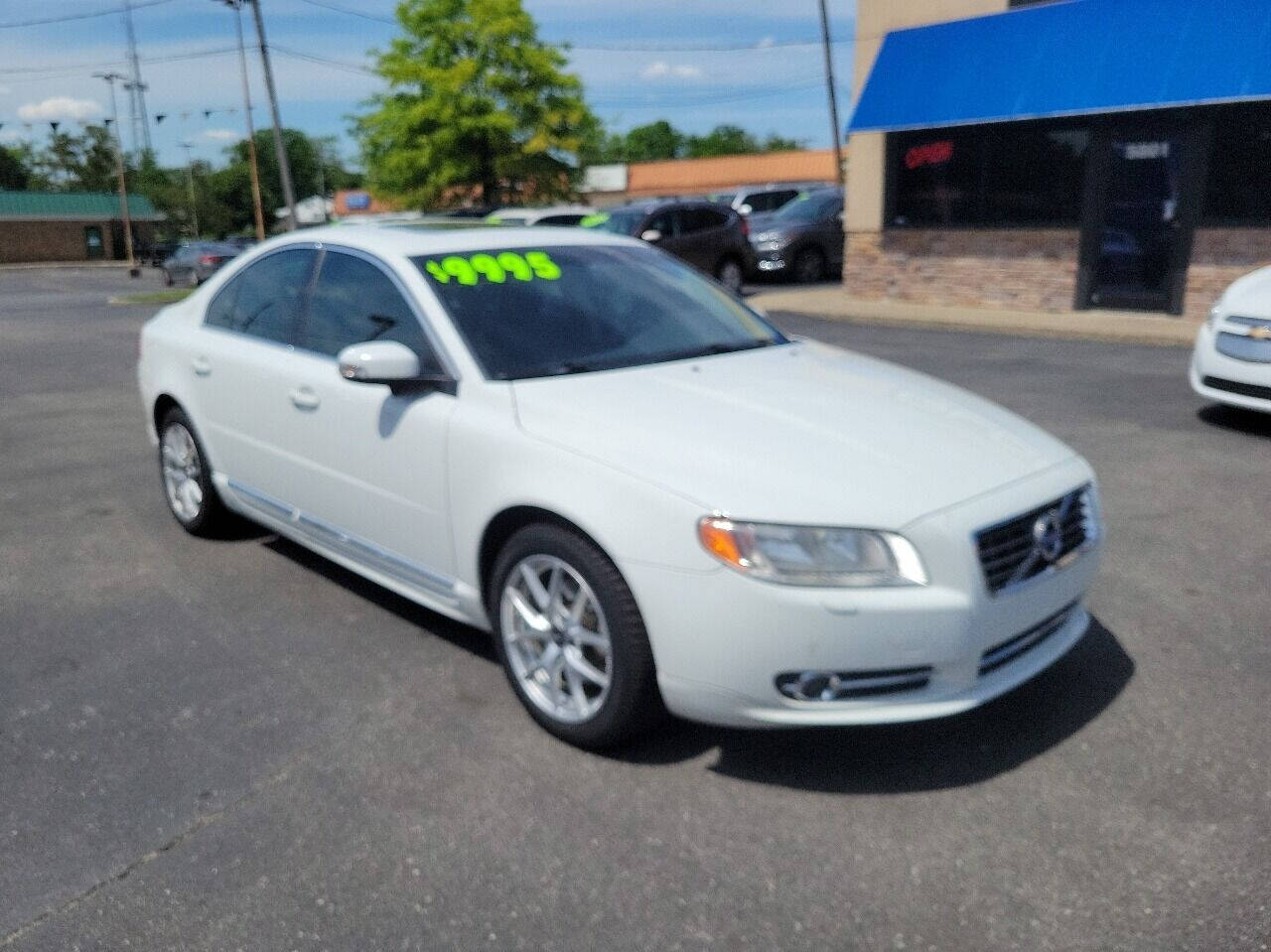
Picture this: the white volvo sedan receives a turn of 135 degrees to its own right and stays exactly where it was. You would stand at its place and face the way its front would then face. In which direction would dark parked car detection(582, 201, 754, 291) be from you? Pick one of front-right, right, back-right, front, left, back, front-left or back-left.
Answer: right

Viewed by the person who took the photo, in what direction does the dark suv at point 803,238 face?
facing the viewer and to the left of the viewer

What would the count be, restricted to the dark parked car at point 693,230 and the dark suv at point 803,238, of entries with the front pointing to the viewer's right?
0

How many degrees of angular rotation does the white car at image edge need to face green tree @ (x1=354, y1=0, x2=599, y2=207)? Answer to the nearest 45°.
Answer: approximately 90° to its right

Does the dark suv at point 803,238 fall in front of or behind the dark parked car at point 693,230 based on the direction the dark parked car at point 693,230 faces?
behind

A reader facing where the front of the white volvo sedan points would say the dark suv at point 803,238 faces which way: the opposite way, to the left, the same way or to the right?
to the right

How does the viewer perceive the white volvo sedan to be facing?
facing the viewer and to the right of the viewer

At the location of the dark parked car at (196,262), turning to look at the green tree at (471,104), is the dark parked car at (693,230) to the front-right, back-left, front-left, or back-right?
front-right

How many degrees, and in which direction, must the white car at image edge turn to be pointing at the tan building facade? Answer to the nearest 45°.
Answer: approximately 135° to its right

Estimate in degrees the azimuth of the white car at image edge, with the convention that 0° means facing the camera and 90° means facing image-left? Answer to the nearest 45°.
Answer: approximately 45°

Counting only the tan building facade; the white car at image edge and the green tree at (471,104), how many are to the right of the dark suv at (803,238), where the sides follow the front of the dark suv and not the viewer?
1

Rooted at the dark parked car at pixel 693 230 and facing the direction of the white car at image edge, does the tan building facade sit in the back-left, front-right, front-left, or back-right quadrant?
front-left

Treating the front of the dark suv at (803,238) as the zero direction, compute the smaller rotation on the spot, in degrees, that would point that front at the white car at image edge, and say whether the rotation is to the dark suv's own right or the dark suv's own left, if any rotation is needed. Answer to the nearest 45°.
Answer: approximately 45° to the dark suv's own left

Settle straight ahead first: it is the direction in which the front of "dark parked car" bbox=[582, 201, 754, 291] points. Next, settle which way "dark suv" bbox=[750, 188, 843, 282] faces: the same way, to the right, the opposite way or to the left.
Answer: the same way

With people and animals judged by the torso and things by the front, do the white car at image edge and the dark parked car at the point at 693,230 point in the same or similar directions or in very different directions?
same or similar directions

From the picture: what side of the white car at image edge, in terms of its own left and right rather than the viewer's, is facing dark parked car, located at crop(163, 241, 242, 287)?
right

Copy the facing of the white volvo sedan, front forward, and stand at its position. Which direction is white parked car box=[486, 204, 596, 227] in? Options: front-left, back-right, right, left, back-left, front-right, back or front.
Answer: back-left
